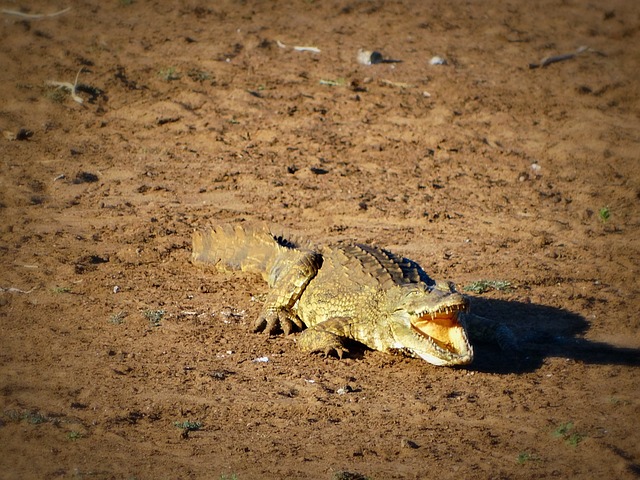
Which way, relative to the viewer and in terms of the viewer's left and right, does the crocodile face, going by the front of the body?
facing the viewer and to the right of the viewer
